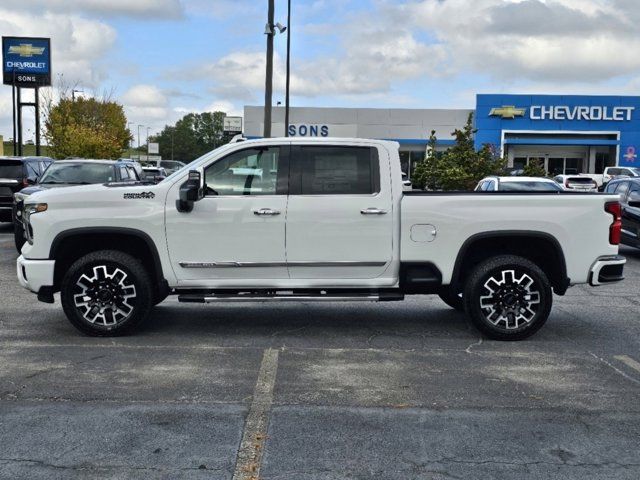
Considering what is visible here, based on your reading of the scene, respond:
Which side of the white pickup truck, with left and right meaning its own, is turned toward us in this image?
left

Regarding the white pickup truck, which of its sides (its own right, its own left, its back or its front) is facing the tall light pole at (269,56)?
right

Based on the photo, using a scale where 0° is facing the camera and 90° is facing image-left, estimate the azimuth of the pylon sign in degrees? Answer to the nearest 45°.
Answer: approximately 0°

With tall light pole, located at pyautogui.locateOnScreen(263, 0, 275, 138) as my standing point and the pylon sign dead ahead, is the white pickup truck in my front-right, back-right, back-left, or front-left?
back-left

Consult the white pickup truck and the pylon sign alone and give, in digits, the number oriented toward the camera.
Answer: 1

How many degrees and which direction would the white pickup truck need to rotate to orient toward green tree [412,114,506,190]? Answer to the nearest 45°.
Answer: approximately 90° to its right

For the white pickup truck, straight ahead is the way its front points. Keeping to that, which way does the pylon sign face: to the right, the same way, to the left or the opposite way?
to the left

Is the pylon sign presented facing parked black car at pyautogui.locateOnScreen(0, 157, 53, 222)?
yes

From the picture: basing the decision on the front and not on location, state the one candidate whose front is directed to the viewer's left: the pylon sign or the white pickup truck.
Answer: the white pickup truck

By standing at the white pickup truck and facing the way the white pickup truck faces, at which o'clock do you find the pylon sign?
The pylon sign is roughly at 2 o'clock from the white pickup truck.
